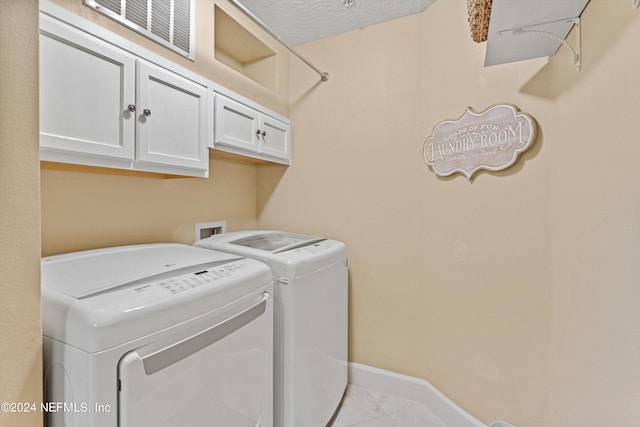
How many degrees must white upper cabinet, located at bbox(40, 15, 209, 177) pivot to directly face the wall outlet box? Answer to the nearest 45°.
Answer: approximately 90° to its left

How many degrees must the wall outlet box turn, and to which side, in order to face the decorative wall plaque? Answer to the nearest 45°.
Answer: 0° — it already faces it

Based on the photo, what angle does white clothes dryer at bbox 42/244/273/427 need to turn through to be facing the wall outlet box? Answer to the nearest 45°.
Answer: approximately 135° to its left

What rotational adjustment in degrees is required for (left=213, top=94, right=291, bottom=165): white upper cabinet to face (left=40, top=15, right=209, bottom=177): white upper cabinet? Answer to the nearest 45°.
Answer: approximately 90° to its right

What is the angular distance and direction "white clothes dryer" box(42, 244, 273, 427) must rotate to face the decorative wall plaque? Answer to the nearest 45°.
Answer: approximately 45° to its left

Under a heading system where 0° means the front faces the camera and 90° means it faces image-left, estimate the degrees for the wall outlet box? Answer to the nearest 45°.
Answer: approximately 315°
